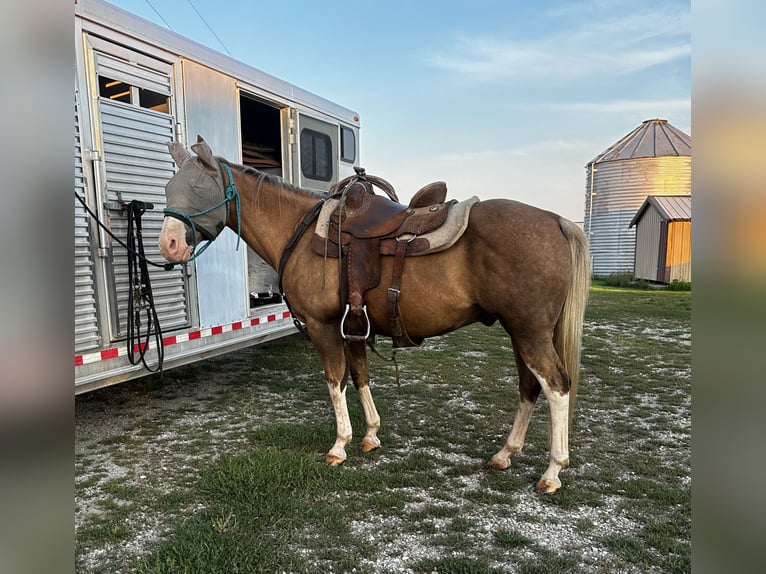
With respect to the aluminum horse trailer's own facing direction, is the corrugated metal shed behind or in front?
in front

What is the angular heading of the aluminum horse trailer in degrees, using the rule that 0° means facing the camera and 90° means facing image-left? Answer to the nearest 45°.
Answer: approximately 225°

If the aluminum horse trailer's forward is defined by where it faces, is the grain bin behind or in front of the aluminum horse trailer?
in front
